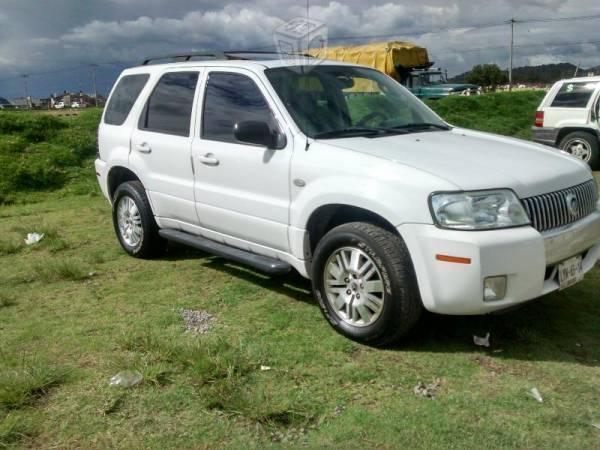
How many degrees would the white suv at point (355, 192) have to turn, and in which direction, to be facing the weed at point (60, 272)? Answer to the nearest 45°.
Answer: approximately 180°

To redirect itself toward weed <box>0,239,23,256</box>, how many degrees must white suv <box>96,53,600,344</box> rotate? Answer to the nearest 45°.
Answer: approximately 180°

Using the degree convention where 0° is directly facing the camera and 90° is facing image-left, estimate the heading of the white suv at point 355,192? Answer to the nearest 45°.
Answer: approximately 315°

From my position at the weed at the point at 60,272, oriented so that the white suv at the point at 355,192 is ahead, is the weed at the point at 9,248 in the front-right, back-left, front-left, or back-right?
back-left

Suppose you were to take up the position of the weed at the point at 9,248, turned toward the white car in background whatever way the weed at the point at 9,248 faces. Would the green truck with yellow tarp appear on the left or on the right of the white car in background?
left
